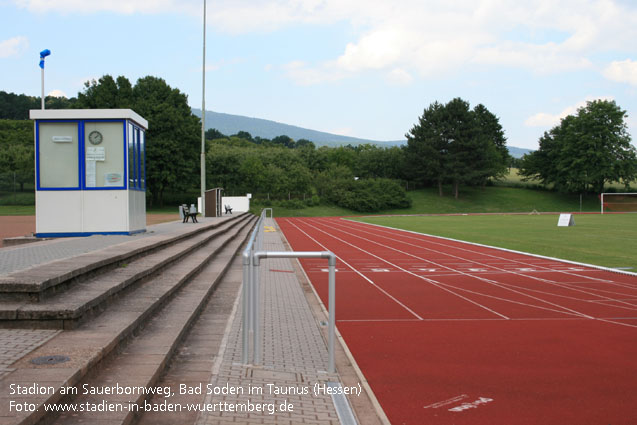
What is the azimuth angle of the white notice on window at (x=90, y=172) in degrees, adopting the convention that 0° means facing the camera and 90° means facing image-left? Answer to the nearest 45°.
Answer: approximately 0°

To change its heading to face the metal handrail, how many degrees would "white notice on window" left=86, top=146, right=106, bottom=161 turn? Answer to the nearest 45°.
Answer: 0° — it already faces it

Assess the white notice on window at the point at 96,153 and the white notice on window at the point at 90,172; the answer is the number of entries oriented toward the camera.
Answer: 2

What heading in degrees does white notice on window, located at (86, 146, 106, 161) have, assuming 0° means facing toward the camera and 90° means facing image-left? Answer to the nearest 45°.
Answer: approximately 0°

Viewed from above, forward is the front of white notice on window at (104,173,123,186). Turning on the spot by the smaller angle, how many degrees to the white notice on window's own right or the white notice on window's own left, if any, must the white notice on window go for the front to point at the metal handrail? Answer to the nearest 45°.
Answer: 0° — it already faces it

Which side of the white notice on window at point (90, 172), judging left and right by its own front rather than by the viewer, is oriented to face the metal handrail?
front
